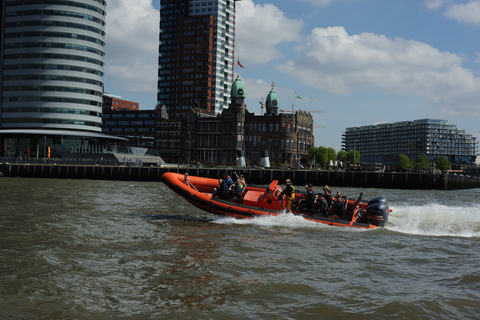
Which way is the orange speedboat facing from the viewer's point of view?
to the viewer's left

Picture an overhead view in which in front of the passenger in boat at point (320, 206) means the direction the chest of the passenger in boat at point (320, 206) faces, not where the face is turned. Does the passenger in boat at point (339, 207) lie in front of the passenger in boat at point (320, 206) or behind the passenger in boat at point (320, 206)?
behind

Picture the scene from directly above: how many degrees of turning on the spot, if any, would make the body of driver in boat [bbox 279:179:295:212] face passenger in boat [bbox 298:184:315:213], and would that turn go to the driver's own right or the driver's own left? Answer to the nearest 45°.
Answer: approximately 180°

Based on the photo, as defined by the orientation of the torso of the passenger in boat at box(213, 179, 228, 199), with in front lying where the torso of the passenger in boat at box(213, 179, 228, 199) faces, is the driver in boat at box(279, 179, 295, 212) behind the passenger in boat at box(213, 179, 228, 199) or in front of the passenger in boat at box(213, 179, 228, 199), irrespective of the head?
behind

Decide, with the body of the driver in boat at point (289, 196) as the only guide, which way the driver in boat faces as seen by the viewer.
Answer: to the viewer's left

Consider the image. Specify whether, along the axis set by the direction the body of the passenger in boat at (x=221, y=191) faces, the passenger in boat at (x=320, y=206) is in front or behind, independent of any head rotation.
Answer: behind

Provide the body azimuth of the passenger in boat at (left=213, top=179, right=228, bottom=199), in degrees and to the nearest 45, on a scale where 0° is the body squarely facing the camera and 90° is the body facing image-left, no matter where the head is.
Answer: approximately 90°

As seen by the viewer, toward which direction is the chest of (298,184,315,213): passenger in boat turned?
to the viewer's left

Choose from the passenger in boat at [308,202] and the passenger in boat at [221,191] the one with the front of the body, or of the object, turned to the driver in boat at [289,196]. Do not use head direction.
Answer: the passenger in boat at [308,202]

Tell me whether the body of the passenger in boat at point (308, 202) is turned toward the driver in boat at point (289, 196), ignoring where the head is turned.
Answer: yes

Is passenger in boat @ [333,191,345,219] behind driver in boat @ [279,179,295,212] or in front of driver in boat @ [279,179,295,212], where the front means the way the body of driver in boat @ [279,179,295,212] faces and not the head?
behind

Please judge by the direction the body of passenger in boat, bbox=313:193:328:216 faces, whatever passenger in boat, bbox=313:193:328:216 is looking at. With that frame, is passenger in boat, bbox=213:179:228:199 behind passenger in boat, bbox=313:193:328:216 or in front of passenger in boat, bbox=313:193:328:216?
in front

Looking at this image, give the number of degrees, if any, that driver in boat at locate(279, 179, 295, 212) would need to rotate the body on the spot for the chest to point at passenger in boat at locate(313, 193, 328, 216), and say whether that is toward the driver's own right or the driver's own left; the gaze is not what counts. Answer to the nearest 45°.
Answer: approximately 180°

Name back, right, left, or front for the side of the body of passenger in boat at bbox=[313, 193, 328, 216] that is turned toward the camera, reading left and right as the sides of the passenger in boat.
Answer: left
